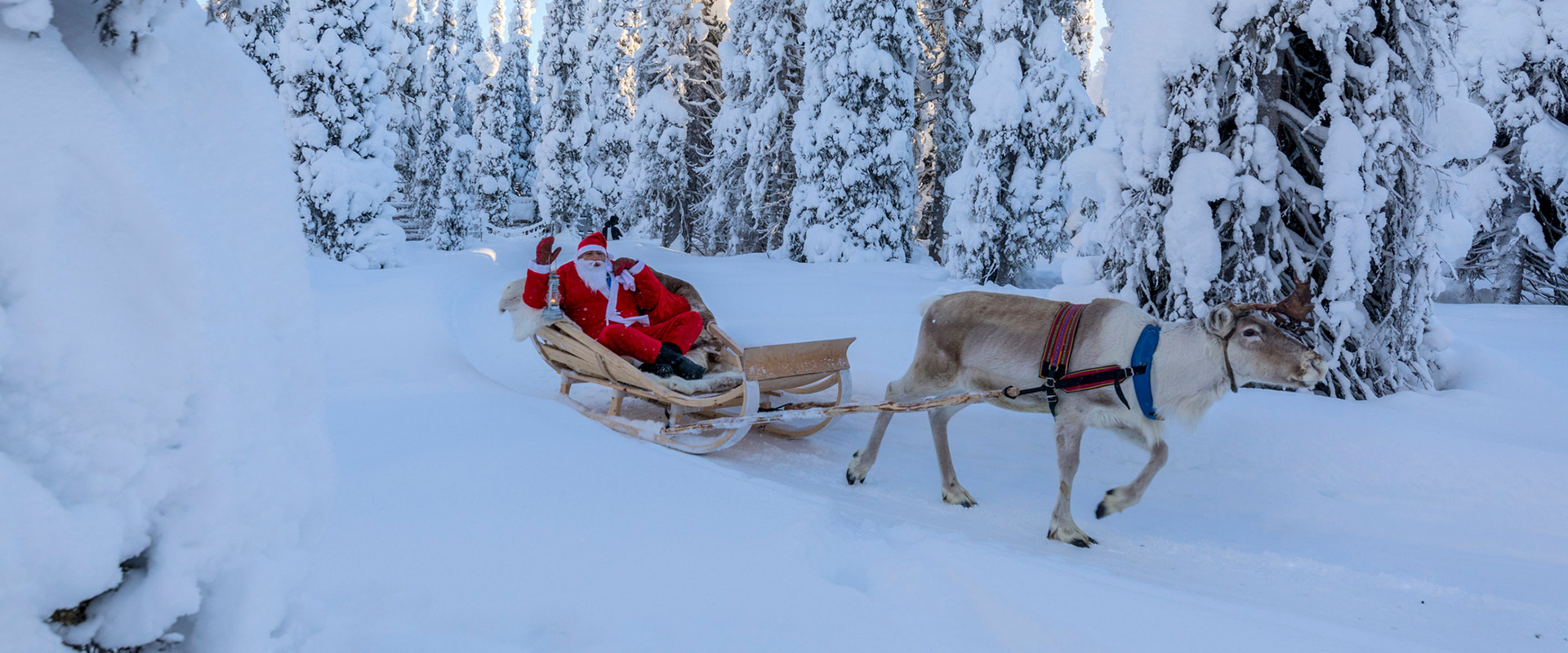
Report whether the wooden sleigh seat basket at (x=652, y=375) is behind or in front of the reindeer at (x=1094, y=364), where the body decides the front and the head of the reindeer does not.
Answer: behind

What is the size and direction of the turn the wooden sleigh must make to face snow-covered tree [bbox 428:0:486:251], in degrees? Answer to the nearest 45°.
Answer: approximately 135° to its left

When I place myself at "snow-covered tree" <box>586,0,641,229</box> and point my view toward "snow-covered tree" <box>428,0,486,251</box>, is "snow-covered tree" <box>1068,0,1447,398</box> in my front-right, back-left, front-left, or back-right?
back-left

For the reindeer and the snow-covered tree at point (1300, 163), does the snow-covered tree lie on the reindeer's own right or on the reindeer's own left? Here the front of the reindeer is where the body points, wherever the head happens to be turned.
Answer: on the reindeer's own left

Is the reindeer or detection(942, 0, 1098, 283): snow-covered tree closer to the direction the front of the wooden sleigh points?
the reindeer

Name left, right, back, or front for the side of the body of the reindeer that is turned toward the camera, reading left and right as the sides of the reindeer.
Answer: right

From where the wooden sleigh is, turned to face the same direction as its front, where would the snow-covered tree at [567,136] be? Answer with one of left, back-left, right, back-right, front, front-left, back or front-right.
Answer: back-left

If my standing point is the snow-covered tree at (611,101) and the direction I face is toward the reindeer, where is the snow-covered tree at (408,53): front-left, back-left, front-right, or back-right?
back-right

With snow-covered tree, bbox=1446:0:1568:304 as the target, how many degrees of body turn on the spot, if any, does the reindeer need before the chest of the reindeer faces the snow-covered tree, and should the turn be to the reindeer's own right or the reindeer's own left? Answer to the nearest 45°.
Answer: approximately 45° to the reindeer's own left

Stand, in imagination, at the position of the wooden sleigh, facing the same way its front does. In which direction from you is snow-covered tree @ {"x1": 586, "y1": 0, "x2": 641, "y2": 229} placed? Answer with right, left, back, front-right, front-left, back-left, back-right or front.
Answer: back-left

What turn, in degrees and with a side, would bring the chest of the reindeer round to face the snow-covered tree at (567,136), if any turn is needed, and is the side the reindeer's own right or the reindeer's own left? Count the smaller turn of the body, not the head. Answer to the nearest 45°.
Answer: approximately 135° to the reindeer's own left

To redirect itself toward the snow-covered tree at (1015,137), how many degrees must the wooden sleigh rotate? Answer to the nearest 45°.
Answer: approximately 90° to its left

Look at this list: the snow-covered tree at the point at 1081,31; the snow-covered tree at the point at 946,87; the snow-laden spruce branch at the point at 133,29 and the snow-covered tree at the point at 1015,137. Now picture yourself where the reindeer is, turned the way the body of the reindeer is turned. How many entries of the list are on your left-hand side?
3
